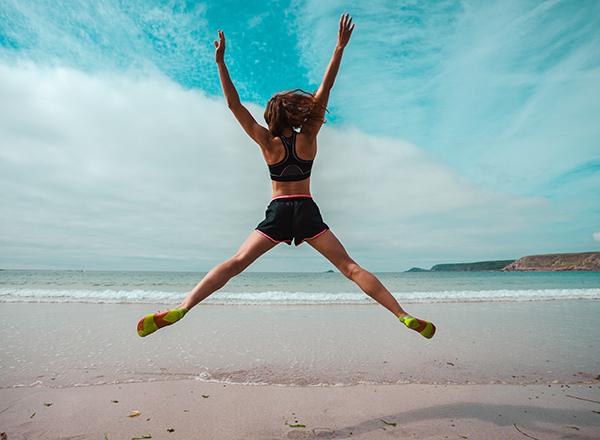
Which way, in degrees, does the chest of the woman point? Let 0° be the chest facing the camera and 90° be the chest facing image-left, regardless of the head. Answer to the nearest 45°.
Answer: approximately 180°

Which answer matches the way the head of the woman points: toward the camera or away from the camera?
away from the camera
